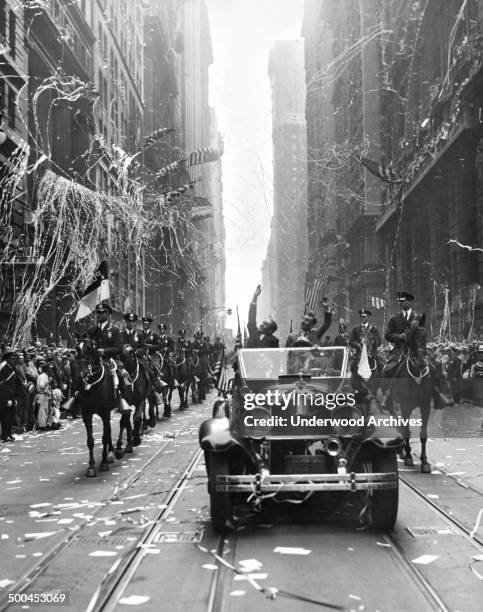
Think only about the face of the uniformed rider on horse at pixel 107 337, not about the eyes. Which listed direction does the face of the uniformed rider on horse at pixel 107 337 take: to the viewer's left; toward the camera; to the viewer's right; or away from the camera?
toward the camera

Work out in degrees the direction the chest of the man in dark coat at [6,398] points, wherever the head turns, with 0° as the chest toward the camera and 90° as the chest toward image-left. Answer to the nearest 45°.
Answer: approximately 315°

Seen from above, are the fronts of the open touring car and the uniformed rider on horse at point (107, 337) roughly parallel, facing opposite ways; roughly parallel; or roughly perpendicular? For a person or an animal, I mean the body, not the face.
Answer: roughly parallel

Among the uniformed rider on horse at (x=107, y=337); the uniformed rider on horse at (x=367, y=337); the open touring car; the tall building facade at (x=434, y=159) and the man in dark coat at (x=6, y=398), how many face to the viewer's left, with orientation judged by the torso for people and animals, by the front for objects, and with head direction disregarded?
1

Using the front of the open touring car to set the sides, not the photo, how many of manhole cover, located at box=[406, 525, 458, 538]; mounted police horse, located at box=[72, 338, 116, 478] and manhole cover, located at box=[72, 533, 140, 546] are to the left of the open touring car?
1

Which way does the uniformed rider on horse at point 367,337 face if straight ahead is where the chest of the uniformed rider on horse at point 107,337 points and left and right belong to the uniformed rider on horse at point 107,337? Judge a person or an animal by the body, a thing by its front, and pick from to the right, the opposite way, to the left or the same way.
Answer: the same way

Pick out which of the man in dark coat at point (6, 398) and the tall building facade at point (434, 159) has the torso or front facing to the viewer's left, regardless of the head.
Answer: the tall building facade

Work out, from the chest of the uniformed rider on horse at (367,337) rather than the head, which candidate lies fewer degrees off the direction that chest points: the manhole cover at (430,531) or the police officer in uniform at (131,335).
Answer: the manhole cover

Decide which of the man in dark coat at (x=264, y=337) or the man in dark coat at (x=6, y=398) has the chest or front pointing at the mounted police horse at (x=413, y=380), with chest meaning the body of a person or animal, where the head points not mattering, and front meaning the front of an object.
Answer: the man in dark coat at (x=6, y=398)

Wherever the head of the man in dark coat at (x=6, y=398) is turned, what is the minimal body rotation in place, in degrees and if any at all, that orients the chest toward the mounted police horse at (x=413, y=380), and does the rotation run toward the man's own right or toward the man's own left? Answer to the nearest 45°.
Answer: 0° — they already face it

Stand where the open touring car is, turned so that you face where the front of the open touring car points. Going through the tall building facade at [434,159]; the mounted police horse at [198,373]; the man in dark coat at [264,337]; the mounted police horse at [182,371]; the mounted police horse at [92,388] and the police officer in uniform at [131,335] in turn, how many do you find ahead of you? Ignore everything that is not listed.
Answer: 0

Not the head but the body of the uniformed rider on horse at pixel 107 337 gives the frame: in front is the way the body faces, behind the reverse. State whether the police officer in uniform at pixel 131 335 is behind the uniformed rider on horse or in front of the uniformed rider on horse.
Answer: behind

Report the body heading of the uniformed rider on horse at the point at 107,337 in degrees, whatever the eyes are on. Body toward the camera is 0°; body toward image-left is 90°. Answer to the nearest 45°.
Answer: approximately 0°

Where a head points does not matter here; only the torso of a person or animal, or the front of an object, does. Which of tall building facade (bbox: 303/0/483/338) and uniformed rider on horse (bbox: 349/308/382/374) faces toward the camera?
the uniformed rider on horse

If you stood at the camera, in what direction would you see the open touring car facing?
facing the viewer

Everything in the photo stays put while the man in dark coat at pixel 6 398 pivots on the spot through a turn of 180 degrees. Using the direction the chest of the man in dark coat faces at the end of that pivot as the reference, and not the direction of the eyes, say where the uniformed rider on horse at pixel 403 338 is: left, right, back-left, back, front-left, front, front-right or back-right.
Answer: back

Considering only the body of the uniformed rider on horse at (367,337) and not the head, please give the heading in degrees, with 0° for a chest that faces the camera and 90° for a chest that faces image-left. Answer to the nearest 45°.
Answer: approximately 0°
